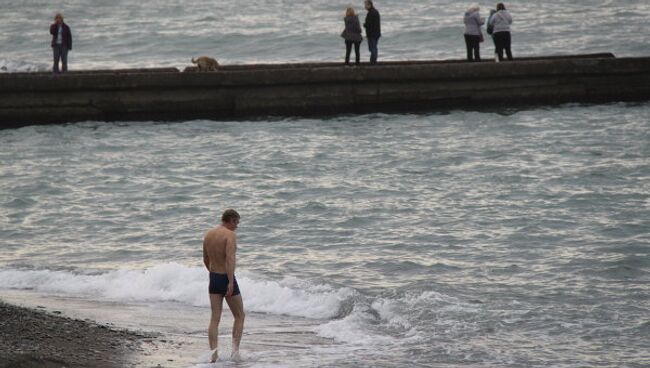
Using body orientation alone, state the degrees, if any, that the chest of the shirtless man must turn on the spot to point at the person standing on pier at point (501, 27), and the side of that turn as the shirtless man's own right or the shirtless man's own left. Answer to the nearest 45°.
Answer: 0° — they already face them

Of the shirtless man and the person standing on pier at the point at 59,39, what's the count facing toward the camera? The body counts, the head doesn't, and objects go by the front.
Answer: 1

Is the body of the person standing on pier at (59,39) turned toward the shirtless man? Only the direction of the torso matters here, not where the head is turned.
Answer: yes

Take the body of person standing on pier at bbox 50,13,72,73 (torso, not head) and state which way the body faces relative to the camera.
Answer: toward the camera

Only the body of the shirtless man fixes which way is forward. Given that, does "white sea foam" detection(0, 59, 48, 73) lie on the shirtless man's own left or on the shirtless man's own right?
on the shirtless man's own left

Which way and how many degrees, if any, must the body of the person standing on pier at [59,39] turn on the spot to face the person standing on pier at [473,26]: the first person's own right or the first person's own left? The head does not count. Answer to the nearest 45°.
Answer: approximately 90° to the first person's own left

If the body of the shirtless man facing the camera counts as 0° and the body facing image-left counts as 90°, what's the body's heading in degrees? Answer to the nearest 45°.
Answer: approximately 225°

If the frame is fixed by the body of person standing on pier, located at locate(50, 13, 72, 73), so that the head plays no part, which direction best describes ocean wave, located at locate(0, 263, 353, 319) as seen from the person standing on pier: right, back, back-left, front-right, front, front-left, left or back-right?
front

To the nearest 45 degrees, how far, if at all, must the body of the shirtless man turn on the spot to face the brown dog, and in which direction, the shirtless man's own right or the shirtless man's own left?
approximately 45° to the shirtless man's own left

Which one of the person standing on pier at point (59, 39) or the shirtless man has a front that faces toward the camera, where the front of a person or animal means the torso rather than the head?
the person standing on pier
